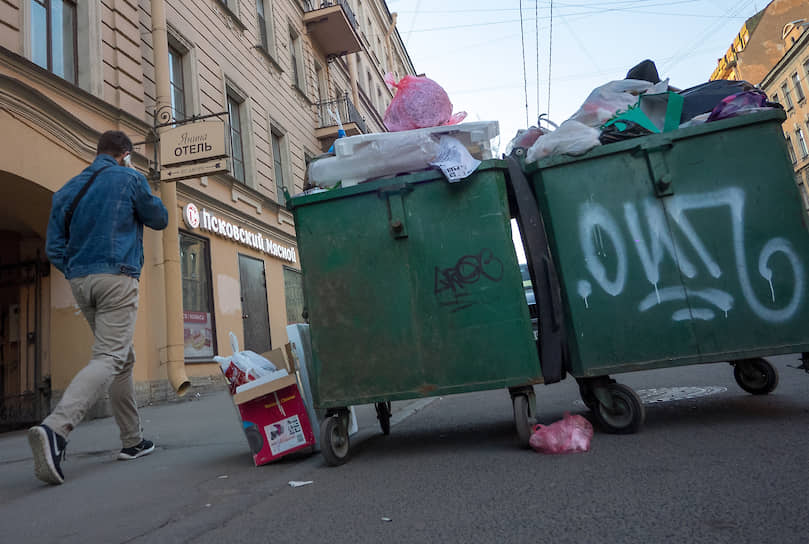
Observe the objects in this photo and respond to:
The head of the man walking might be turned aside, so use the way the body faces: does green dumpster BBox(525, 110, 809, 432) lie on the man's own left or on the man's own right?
on the man's own right

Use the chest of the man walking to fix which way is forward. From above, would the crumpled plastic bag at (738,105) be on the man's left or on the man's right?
on the man's right

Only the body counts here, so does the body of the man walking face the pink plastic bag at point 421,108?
no

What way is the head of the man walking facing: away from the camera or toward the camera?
away from the camera

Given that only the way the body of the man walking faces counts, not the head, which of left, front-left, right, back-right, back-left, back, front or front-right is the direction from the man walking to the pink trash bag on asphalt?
right

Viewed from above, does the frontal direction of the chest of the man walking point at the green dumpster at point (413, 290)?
no

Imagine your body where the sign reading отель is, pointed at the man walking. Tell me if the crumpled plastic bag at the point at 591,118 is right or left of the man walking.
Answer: left

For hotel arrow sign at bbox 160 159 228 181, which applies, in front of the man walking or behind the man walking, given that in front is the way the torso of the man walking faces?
in front

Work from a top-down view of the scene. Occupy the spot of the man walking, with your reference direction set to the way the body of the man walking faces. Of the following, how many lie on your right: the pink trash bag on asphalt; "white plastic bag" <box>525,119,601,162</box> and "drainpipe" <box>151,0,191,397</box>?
2
